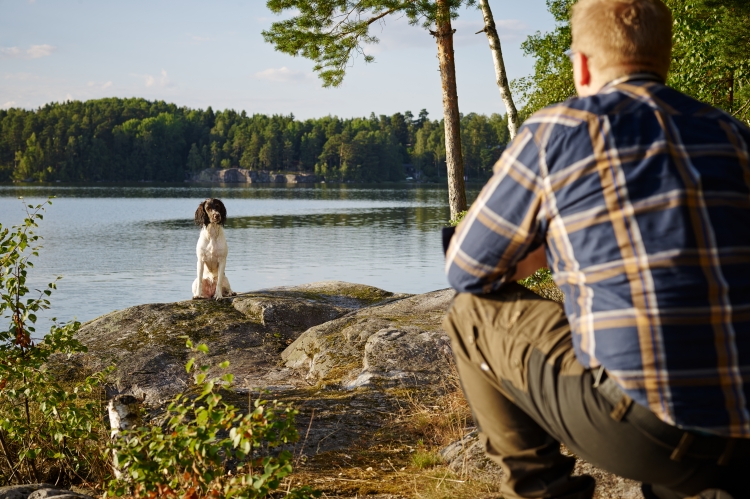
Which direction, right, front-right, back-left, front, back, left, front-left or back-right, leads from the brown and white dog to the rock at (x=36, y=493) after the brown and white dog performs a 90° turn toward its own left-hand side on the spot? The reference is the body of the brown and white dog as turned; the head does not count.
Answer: right

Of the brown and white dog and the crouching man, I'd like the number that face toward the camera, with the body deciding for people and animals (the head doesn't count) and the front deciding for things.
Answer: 1

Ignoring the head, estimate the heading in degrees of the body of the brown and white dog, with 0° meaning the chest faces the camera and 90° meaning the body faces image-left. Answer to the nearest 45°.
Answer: approximately 0°

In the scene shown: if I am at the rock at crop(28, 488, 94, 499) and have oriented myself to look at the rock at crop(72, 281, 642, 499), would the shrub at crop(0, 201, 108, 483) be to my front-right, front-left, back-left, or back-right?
front-left

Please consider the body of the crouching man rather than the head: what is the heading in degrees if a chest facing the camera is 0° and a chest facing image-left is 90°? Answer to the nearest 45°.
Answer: approximately 135°

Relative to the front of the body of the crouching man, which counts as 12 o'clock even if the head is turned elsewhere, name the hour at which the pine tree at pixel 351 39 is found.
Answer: The pine tree is roughly at 1 o'clock from the crouching man.

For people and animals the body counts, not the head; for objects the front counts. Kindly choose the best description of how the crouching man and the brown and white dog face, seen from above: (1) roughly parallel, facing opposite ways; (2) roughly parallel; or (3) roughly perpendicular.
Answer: roughly parallel, facing opposite ways

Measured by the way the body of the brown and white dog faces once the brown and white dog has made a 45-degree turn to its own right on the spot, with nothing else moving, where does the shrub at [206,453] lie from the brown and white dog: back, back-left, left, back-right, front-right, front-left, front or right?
front-left

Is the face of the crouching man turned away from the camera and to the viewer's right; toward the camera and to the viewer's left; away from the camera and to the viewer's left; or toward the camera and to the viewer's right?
away from the camera and to the viewer's left

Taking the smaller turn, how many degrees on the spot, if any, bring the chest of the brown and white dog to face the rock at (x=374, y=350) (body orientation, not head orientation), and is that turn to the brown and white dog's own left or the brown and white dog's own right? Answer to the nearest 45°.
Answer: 0° — it already faces it

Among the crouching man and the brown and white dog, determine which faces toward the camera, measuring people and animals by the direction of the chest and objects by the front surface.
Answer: the brown and white dog

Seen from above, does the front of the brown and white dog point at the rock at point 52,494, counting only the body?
yes

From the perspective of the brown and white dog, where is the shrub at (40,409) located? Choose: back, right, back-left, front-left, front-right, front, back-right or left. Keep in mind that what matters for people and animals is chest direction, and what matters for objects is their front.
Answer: front

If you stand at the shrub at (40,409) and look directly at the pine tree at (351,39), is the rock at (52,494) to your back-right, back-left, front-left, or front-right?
back-right

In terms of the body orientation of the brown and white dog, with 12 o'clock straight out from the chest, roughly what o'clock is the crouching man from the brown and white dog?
The crouching man is roughly at 12 o'clock from the brown and white dog.
